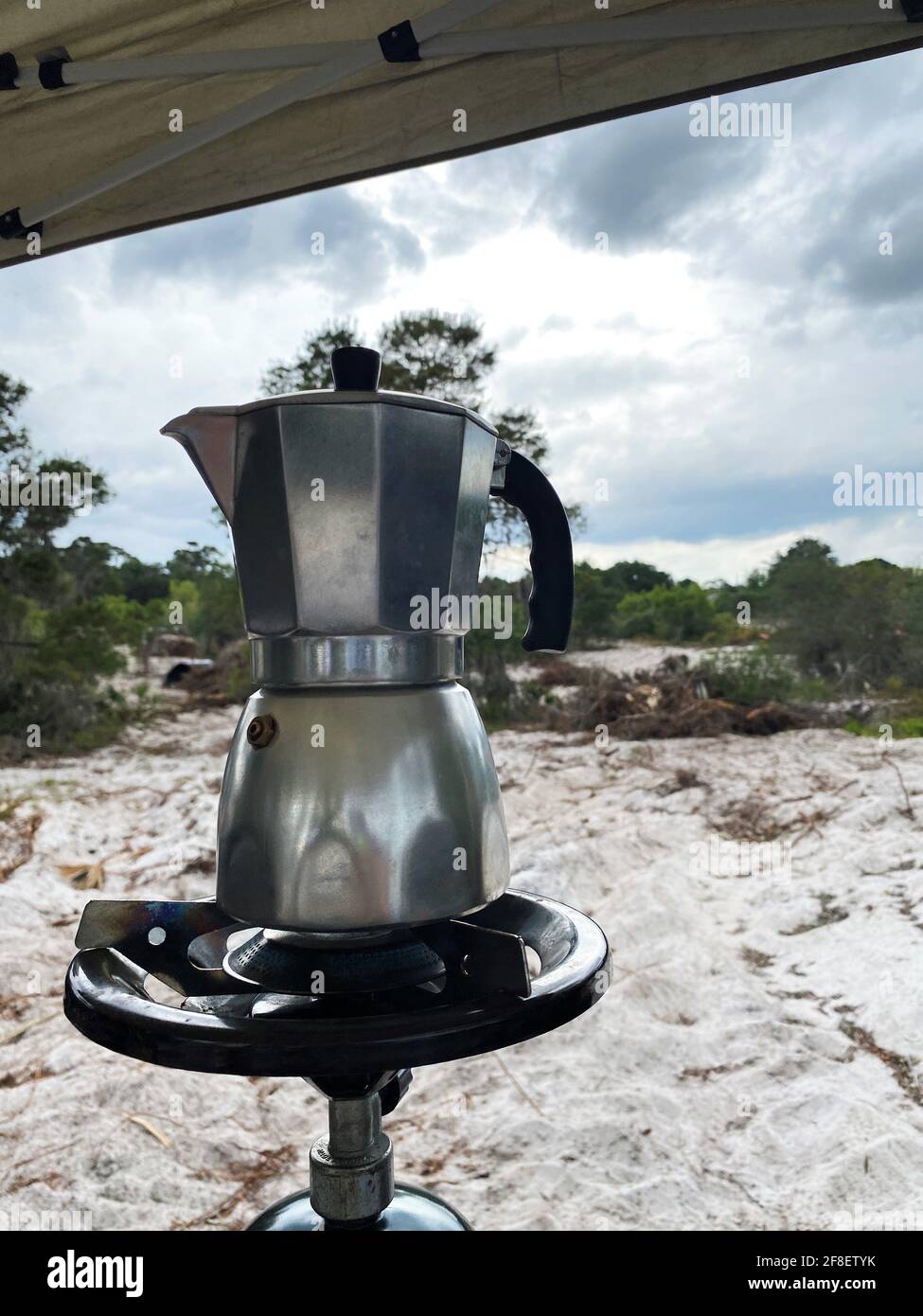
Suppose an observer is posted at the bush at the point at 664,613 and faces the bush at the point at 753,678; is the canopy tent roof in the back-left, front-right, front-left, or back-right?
front-right

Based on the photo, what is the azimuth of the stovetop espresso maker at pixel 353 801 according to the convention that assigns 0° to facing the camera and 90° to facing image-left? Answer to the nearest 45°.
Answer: approximately 90°

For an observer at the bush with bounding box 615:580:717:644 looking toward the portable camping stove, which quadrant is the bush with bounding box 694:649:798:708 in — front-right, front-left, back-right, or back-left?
front-left
